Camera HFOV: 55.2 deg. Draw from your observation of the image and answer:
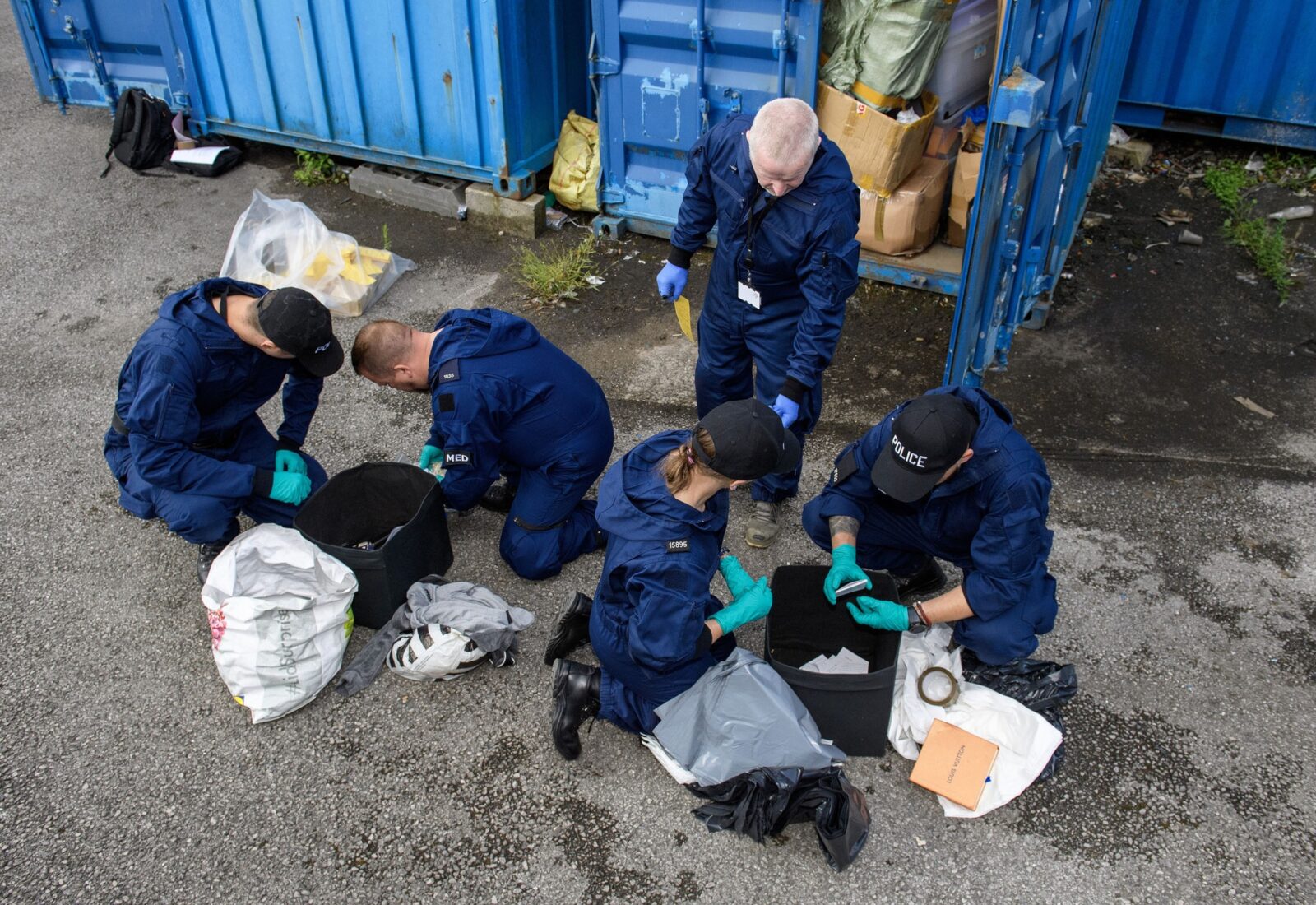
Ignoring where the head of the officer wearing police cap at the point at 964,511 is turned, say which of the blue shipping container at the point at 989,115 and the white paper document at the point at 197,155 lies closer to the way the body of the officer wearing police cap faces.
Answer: the white paper document

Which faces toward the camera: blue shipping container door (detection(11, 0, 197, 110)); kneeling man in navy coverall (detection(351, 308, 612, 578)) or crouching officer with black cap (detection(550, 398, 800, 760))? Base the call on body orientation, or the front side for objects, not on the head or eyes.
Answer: the blue shipping container door

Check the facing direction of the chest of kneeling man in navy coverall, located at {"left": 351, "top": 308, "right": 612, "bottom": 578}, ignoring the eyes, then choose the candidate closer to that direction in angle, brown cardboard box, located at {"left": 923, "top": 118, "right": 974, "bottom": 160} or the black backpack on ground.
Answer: the black backpack on ground

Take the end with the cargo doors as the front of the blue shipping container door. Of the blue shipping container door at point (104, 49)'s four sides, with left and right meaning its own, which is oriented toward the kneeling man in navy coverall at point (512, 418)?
left

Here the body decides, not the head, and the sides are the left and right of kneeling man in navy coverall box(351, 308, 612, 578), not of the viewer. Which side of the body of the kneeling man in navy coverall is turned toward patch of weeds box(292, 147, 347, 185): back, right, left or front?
right

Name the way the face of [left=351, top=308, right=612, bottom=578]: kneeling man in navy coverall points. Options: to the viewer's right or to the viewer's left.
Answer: to the viewer's left

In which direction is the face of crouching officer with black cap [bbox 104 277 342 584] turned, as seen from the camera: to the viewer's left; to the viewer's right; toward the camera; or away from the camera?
to the viewer's right

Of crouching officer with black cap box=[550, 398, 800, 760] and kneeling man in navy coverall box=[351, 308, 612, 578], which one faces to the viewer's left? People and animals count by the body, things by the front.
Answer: the kneeling man in navy coverall

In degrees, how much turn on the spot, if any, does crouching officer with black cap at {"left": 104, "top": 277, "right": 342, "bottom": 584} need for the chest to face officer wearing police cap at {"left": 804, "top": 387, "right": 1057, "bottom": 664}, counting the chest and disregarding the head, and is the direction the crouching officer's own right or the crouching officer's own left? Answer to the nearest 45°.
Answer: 0° — they already face them

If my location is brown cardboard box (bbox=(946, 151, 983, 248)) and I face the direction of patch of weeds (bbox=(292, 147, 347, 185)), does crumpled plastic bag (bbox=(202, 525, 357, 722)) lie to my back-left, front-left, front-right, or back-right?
front-left

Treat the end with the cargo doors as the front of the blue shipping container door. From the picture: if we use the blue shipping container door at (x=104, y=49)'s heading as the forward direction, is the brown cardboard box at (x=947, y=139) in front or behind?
in front

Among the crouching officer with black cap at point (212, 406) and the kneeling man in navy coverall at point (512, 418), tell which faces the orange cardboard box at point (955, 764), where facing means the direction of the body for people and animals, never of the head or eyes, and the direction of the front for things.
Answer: the crouching officer with black cap

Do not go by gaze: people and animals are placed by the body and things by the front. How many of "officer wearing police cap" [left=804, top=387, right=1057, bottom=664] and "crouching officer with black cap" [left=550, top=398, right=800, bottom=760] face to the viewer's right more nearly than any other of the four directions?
1

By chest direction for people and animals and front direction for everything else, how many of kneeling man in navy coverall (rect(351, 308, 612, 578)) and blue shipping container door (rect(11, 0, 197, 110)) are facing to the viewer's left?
1

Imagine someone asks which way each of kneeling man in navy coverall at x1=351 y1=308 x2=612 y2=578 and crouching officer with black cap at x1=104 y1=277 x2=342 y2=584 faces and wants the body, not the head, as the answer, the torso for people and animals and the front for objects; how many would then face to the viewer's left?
1

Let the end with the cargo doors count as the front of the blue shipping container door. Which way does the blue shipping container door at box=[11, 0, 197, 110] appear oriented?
toward the camera

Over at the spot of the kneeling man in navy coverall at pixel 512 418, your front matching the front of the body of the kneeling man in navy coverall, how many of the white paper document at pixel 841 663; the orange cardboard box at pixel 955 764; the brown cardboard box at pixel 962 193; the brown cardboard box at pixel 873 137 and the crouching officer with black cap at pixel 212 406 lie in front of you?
1

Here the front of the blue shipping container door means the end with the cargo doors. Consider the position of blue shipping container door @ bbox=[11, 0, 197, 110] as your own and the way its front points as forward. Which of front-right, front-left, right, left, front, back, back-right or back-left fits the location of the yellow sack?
front-left

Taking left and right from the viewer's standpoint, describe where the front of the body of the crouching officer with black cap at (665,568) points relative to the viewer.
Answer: facing to the right of the viewer

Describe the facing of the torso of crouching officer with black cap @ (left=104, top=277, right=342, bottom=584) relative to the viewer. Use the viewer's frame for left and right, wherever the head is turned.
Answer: facing the viewer and to the right of the viewer

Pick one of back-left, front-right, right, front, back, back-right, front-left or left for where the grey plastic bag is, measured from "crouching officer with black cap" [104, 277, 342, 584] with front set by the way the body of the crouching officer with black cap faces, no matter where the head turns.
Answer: front
